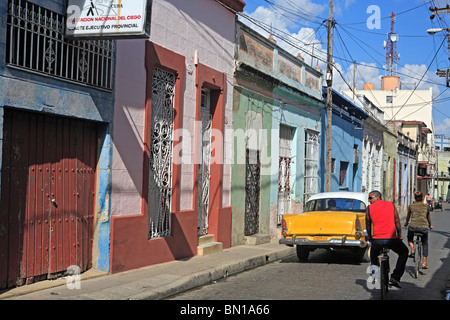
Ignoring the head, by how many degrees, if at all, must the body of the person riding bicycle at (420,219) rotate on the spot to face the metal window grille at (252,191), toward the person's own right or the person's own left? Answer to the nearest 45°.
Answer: approximately 45° to the person's own left

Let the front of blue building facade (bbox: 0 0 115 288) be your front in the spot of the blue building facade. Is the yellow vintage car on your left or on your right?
on your left

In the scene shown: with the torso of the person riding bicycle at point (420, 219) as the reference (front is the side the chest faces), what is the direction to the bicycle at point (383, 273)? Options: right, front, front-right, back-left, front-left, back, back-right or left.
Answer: back

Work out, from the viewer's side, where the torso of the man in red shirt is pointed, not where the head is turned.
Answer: away from the camera

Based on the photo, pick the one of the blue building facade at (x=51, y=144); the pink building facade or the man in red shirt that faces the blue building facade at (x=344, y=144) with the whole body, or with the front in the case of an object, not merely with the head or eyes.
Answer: the man in red shirt

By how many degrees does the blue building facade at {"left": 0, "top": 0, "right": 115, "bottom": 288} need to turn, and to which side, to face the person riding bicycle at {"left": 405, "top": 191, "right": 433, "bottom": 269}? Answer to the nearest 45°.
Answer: approximately 45° to its left

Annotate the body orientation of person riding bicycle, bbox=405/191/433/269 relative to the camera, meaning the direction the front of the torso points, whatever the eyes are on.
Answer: away from the camera

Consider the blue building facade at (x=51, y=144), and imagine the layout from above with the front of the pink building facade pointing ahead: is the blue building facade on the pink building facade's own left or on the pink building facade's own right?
on the pink building facade's own right

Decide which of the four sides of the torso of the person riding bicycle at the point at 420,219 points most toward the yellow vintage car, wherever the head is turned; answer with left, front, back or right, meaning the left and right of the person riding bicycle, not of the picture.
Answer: left

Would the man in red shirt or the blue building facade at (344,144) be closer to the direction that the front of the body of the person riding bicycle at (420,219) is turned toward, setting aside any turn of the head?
the blue building facade

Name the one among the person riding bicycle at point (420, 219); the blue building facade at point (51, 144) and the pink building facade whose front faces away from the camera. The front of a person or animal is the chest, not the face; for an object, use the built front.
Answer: the person riding bicycle

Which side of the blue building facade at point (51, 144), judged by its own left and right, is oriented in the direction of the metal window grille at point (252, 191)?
left
